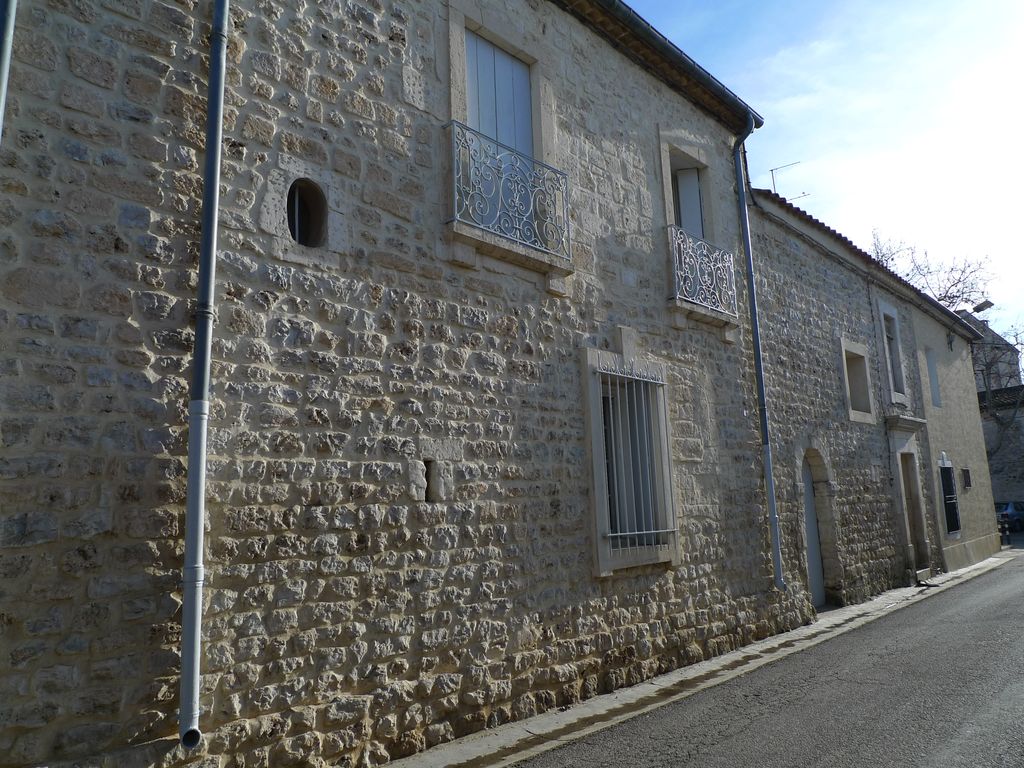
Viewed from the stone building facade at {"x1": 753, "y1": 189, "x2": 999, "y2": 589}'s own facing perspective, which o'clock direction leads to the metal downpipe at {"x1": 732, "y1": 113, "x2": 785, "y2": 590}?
The metal downpipe is roughly at 2 o'clock from the stone building facade.

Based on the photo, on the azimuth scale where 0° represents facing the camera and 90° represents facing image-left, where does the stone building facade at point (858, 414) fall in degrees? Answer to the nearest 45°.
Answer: approximately 315°

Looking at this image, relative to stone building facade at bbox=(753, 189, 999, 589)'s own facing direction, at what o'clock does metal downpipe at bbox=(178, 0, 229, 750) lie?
The metal downpipe is roughly at 2 o'clock from the stone building facade.

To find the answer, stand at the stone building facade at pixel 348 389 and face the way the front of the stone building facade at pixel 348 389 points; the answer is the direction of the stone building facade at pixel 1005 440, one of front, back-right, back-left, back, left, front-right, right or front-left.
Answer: left

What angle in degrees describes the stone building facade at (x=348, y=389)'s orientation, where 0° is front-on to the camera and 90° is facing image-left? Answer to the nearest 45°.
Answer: approximately 315°

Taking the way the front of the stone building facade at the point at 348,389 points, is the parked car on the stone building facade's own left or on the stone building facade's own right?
on the stone building facade's own left

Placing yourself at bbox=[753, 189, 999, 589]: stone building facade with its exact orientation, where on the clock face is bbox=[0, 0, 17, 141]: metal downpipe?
The metal downpipe is roughly at 2 o'clock from the stone building facade.
